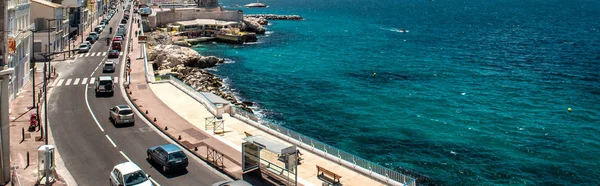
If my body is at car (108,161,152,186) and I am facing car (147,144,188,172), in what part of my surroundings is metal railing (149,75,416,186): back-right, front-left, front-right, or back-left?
front-right

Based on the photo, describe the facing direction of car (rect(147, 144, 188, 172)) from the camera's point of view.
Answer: facing away from the viewer and to the left of the viewer

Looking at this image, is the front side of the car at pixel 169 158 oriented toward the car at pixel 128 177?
no

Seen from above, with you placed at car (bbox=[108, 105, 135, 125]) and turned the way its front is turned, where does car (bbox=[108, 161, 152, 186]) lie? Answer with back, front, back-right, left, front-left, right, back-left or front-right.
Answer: back-left

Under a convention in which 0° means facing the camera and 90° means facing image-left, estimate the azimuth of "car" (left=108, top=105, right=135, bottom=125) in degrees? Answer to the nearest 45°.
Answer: approximately 135°

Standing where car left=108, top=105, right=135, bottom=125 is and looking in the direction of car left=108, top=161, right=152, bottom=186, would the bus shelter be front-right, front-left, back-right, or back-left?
front-left

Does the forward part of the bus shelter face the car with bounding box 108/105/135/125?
no

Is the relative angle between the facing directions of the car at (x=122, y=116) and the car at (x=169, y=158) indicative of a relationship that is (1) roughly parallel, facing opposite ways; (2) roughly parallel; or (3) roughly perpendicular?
roughly parallel

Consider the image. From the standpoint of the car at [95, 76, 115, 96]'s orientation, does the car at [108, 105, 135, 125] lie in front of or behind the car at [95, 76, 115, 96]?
behind

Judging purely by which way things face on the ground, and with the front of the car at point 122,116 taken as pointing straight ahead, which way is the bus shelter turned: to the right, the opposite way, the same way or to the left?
to the left

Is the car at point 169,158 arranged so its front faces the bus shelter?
no

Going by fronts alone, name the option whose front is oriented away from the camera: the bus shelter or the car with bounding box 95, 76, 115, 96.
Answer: the car

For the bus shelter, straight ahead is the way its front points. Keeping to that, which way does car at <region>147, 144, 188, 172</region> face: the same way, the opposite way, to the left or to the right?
to the right

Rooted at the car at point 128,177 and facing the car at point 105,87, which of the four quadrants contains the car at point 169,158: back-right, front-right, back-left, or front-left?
front-right

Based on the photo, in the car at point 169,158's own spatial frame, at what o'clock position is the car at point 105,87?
the car at point 105,87 is roughly at 1 o'clock from the car at point 169,158.

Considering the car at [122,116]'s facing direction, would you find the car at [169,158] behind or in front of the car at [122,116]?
behind

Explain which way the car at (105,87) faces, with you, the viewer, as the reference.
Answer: facing away from the viewer
